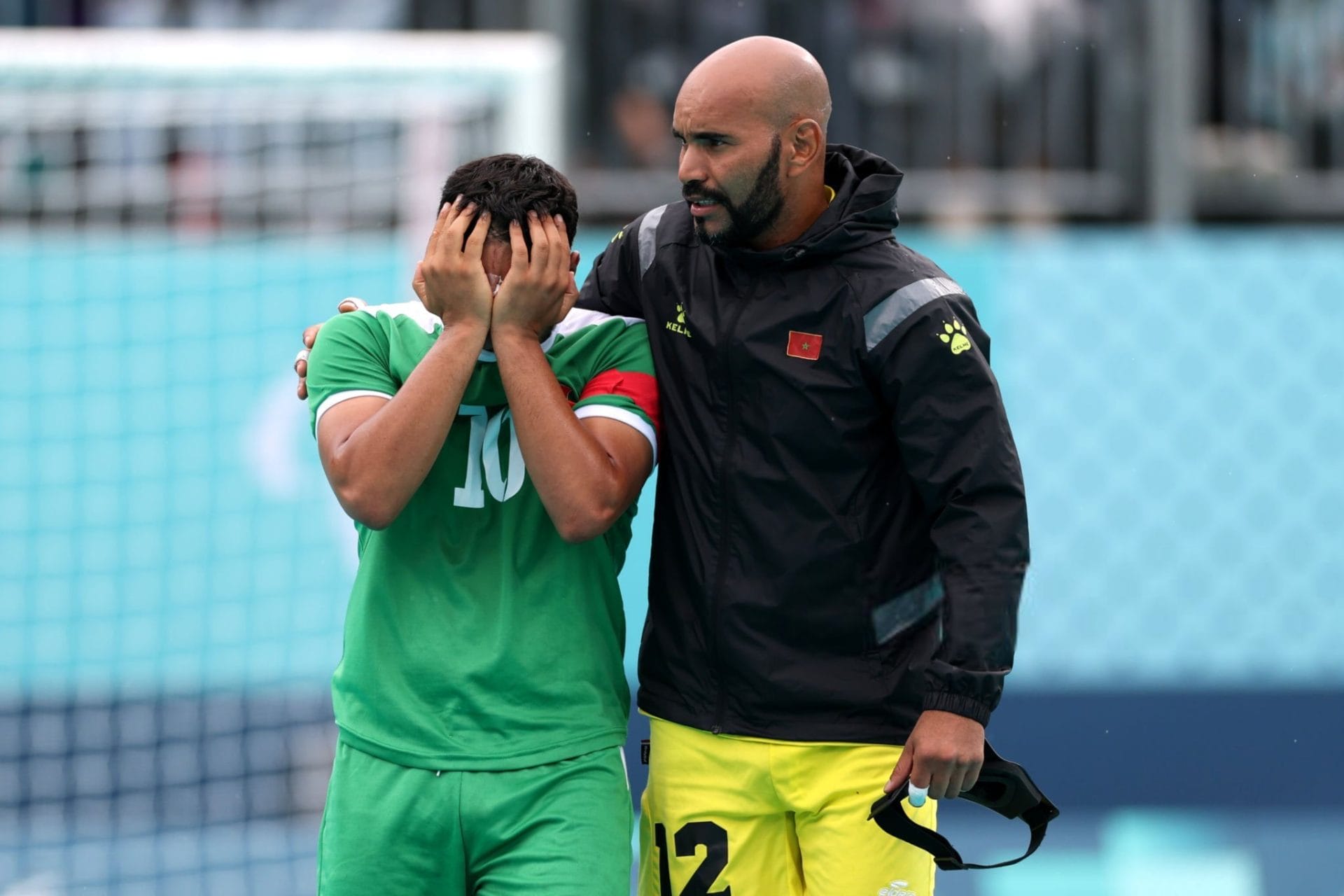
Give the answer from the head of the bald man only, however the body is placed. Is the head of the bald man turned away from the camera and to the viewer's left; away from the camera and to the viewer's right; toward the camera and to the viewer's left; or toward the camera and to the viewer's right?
toward the camera and to the viewer's left

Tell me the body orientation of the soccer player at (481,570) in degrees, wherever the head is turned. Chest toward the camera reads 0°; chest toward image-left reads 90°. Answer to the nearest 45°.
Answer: approximately 0°
